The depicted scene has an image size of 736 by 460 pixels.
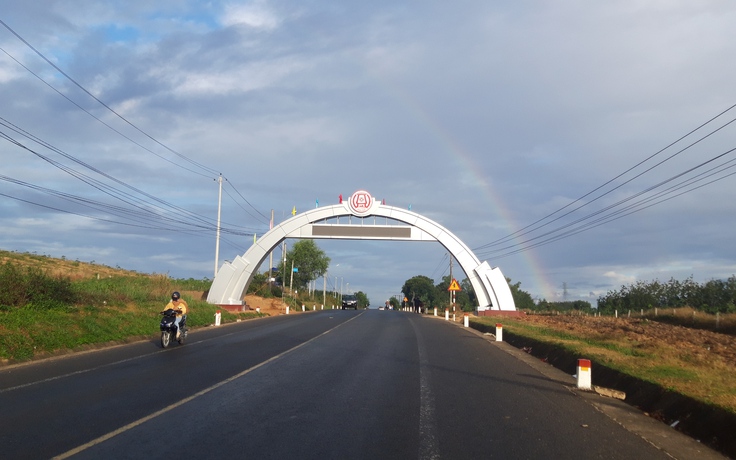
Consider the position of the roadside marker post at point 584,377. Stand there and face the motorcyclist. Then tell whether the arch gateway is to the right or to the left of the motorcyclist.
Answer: right

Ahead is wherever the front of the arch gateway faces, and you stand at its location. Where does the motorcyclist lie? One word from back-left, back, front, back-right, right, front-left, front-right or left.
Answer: front

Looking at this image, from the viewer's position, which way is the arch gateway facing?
facing the viewer

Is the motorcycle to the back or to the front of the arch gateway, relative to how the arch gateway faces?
to the front

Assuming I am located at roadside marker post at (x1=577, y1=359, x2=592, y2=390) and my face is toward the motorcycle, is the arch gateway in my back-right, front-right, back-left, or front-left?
front-right

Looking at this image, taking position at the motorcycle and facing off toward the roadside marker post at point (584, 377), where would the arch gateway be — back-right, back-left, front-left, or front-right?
back-left

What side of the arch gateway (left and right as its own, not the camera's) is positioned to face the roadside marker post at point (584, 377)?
front
